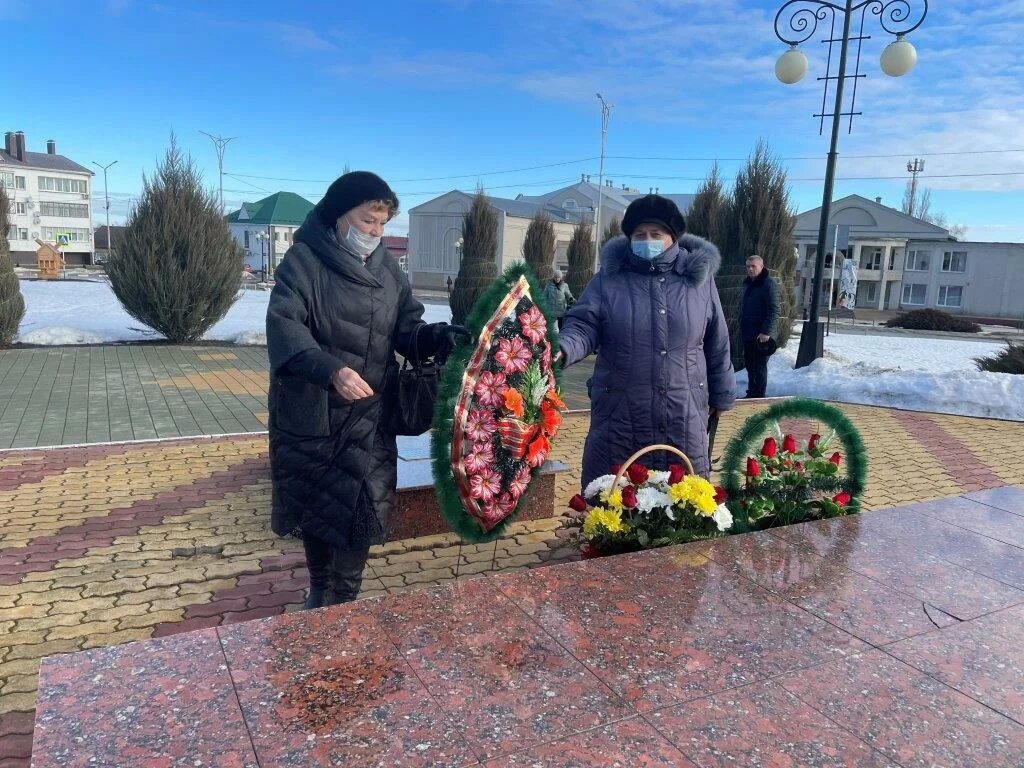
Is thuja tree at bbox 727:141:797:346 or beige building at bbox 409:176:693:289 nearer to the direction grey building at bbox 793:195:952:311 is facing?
the thuja tree

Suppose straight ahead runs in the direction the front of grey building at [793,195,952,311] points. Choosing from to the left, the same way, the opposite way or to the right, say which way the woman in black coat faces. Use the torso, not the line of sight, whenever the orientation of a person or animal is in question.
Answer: to the left

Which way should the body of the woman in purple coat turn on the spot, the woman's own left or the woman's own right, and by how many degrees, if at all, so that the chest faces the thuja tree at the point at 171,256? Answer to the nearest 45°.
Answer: approximately 135° to the woman's own right

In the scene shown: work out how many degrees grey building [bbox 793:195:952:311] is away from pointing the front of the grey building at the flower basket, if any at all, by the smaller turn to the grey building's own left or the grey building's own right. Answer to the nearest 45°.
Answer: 0° — it already faces it

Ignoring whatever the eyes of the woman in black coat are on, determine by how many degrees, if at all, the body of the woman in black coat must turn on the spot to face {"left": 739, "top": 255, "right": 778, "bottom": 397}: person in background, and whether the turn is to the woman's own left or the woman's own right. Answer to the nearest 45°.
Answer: approximately 90° to the woman's own left

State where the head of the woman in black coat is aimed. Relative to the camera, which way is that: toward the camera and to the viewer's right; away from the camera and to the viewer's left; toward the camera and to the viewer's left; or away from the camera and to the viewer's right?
toward the camera and to the viewer's right

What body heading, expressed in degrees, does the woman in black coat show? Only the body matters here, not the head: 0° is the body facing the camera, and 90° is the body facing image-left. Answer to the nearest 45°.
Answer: approximately 315°

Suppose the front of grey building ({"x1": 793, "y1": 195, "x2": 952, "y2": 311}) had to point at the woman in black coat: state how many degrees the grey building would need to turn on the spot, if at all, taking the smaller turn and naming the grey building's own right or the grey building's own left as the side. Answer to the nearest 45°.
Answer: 0° — it already faces them

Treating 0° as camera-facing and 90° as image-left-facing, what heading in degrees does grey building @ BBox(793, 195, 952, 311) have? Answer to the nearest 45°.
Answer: approximately 0°
